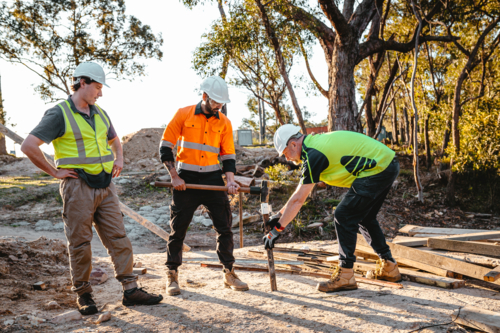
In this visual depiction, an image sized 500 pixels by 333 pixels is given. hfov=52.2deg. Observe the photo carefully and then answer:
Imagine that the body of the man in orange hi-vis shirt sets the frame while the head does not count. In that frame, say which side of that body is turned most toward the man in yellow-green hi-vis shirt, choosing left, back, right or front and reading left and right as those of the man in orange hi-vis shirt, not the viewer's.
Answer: left

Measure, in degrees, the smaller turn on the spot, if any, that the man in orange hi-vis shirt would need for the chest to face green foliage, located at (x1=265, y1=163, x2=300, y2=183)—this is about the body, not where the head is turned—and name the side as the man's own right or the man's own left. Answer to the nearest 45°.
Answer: approximately 180°

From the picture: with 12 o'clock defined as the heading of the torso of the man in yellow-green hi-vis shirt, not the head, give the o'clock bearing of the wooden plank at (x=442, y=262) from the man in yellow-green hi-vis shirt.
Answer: The wooden plank is roughly at 5 o'clock from the man in yellow-green hi-vis shirt.

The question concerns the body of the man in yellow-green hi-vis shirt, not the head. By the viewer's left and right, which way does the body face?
facing to the left of the viewer

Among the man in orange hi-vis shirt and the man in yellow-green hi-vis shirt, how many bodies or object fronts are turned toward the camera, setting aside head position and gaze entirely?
1

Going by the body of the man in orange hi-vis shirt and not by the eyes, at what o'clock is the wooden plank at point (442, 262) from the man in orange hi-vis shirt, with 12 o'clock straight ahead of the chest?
The wooden plank is roughly at 9 o'clock from the man in orange hi-vis shirt.

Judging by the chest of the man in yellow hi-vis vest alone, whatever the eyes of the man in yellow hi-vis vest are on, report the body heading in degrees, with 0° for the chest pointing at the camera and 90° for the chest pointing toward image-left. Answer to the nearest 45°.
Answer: approximately 315°

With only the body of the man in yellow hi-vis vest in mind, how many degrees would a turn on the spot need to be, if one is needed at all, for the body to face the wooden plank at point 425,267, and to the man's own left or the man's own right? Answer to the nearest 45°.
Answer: approximately 45° to the man's own left

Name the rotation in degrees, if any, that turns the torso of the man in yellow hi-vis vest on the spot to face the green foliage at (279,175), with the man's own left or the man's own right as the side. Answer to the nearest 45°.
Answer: approximately 90° to the man's own left

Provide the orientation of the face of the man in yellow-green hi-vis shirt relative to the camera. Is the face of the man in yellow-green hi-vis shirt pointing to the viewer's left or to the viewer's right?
to the viewer's left

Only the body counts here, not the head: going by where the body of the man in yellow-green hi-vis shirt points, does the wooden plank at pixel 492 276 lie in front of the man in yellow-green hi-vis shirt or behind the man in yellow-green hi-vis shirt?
behind

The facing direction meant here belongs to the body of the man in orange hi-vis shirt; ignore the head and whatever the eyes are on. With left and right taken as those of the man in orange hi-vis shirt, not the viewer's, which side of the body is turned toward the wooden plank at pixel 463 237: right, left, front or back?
left
